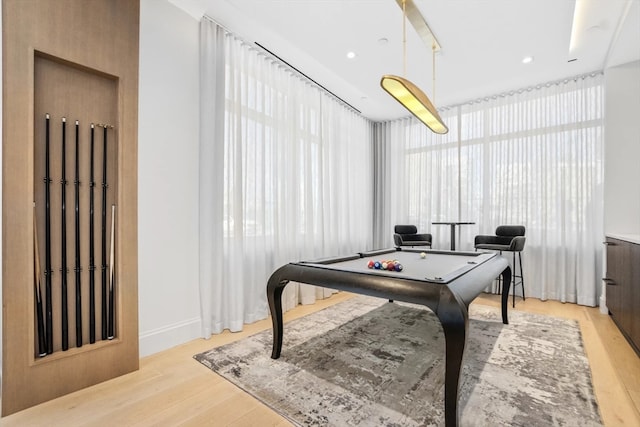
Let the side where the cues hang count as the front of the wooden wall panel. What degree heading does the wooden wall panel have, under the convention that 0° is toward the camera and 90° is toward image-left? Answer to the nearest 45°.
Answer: approximately 315°

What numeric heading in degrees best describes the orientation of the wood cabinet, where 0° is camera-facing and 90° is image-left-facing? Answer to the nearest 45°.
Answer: approximately 45°

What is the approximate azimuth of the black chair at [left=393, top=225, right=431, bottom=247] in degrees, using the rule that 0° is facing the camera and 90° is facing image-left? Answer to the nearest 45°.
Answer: approximately 315°

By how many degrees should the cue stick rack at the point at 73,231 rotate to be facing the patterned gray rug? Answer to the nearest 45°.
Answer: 0° — it already faces it

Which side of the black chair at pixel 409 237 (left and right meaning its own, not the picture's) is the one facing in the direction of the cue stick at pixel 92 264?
right

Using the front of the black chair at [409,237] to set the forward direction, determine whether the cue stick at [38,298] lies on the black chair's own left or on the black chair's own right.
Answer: on the black chair's own right

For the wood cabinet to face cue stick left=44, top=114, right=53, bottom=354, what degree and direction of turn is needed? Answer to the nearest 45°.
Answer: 0° — it already faces it
